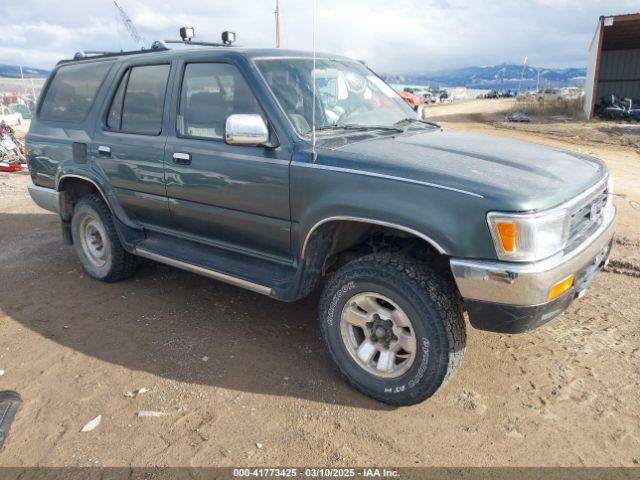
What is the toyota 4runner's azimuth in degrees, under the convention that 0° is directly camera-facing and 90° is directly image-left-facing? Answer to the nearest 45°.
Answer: approximately 315°

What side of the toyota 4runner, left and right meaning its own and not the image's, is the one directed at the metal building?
left

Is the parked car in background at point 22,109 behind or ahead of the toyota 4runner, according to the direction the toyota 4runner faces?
behind

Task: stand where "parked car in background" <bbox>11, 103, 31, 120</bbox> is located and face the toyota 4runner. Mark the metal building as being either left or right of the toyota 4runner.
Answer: left
